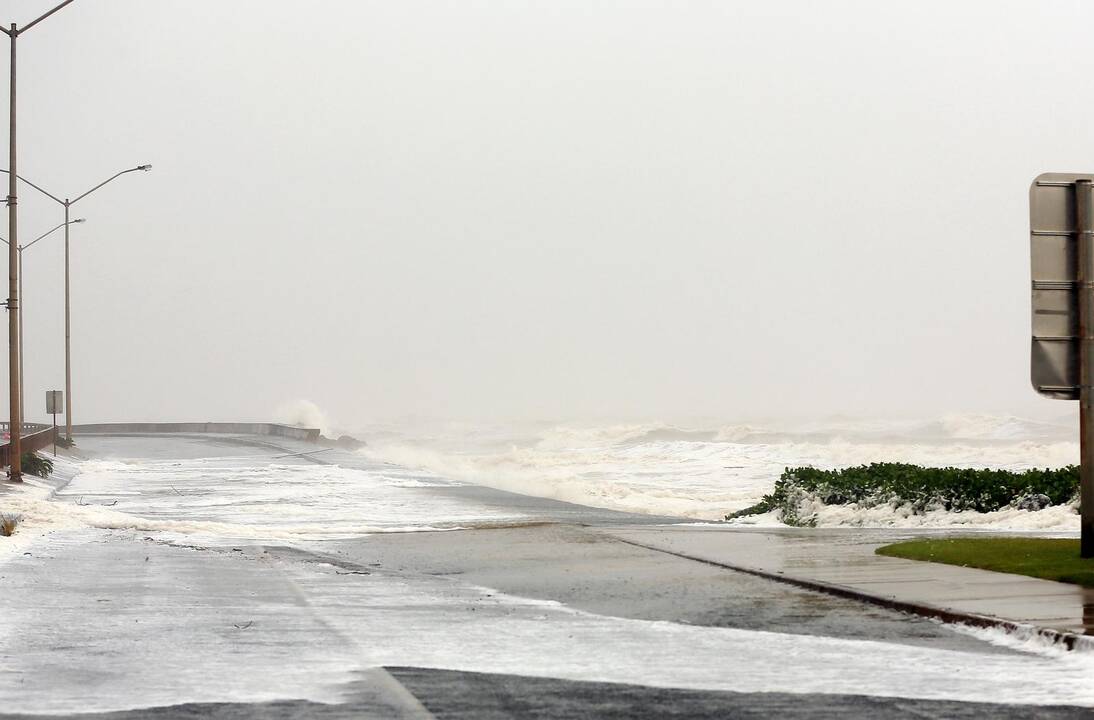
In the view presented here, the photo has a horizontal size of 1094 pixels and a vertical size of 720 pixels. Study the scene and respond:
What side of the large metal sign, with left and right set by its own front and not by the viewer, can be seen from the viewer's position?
back

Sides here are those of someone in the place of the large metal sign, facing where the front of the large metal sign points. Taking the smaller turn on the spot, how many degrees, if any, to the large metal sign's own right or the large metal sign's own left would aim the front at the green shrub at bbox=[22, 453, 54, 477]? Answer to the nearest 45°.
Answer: approximately 45° to the large metal sign's own left

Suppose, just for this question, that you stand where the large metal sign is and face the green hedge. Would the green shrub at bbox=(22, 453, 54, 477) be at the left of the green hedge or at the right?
left

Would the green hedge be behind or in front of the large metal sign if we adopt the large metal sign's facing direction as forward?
in front

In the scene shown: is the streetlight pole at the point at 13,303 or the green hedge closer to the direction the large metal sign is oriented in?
the green hedge

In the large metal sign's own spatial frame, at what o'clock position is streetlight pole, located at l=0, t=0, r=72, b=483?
The streetlight pole is roughly at 10 o'clock from the large metal sign.

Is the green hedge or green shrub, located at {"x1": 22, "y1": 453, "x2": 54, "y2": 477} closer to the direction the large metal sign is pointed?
the green hedge
